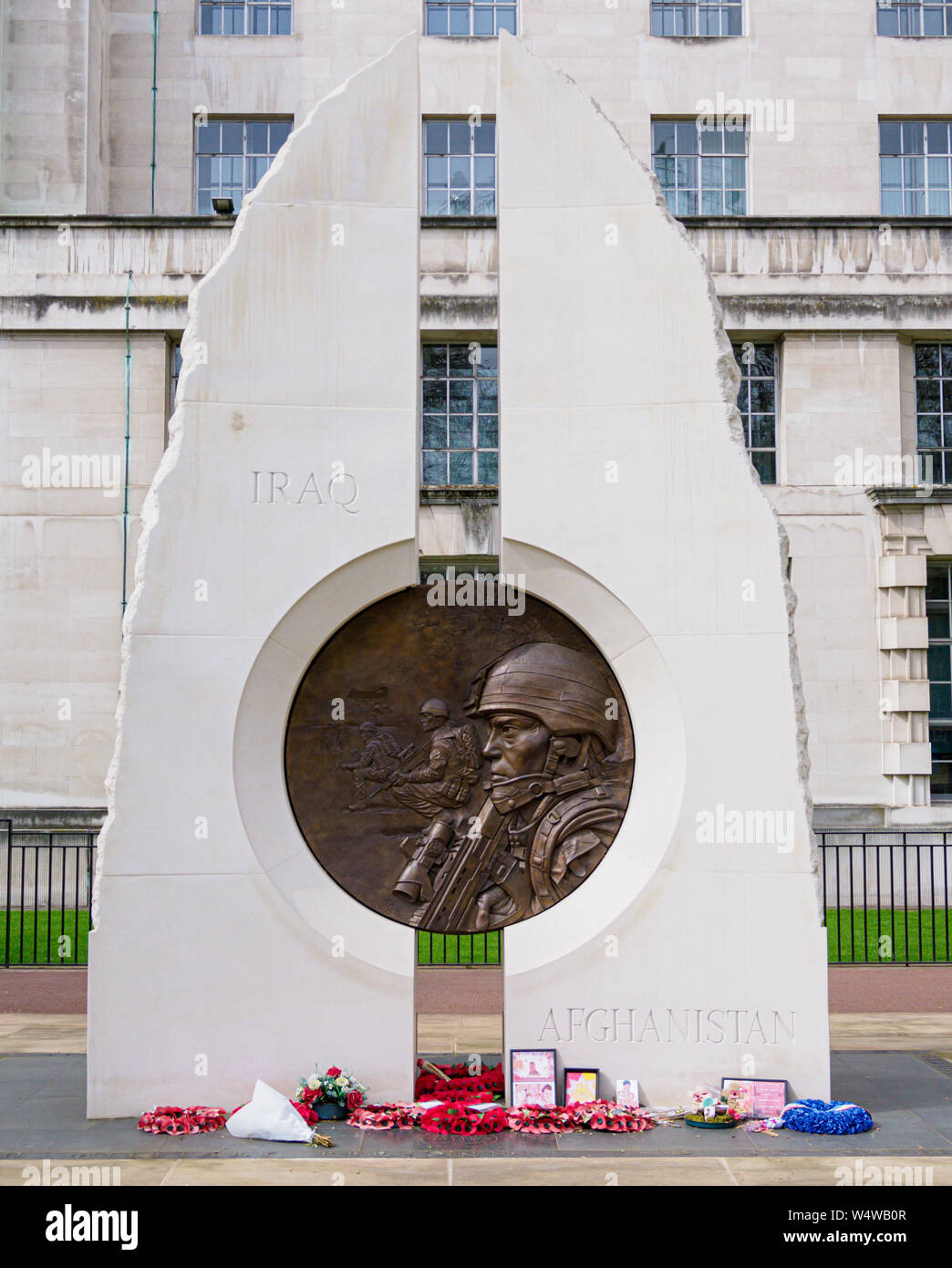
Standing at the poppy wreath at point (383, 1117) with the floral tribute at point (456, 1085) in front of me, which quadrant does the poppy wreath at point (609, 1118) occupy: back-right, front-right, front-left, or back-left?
front-right

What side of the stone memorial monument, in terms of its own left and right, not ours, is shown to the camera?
front

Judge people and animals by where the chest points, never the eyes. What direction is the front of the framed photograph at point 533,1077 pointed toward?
toward the camera

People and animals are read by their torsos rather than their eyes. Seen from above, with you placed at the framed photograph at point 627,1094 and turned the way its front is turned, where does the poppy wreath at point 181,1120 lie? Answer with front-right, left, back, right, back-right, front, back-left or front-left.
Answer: right

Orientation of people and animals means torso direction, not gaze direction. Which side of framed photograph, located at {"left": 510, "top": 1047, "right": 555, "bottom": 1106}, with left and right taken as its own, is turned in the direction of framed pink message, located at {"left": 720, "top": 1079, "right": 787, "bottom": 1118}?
left

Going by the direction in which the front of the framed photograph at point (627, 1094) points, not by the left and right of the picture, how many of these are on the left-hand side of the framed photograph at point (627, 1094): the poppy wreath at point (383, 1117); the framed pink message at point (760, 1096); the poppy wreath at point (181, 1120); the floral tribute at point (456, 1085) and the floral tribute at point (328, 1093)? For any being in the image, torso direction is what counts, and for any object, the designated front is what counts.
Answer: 1

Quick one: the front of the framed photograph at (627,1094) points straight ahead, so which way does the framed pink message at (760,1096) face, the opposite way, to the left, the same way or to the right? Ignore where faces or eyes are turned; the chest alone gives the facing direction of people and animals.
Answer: the same way

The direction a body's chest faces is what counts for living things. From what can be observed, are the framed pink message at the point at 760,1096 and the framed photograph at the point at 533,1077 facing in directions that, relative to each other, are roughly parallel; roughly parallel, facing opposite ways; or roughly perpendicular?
roughly parallel

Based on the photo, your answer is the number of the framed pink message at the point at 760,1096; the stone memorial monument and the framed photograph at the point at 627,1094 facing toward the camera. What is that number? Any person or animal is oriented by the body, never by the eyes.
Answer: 3

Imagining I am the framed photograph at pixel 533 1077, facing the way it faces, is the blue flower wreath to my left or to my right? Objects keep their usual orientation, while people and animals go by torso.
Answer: on my left

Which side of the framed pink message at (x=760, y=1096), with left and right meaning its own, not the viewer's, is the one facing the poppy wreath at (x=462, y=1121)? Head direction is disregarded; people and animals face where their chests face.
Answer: right

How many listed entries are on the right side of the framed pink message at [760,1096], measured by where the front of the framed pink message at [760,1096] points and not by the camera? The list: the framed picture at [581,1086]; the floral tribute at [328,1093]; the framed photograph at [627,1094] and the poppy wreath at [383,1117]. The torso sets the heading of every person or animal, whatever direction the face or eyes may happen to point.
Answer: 4

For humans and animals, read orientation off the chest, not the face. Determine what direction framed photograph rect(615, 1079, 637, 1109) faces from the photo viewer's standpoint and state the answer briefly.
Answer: facing the viewer

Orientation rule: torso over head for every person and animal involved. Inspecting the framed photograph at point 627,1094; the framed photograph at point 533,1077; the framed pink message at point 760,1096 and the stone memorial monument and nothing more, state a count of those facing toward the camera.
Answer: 4

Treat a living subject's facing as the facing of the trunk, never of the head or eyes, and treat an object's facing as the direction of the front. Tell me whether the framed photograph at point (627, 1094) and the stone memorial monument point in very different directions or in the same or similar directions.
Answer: same or similar directions

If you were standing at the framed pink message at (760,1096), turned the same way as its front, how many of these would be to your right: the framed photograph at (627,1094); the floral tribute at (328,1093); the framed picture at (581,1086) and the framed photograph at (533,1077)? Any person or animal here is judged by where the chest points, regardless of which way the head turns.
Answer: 4

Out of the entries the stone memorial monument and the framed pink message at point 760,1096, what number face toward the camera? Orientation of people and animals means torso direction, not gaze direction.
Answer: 2
